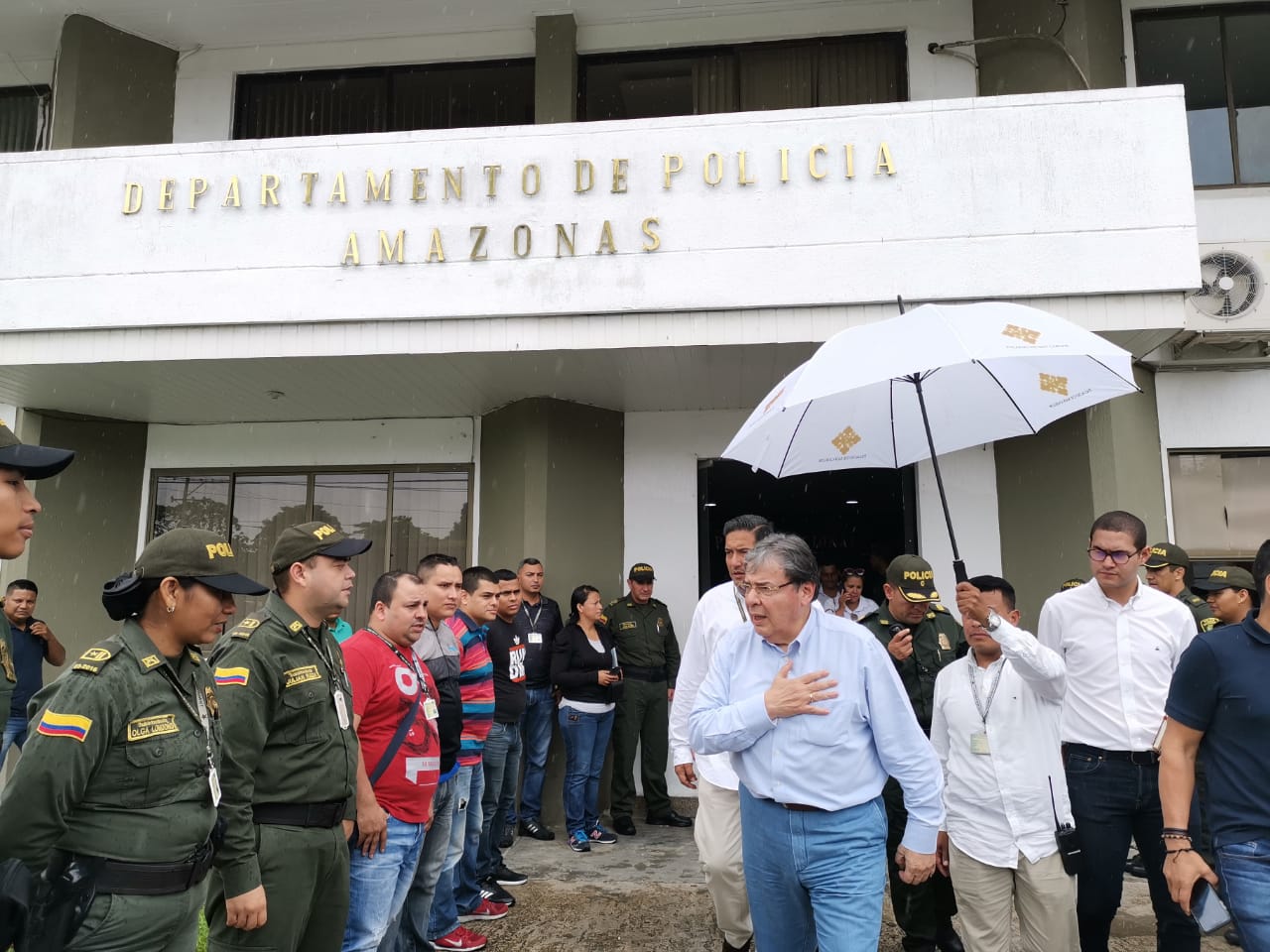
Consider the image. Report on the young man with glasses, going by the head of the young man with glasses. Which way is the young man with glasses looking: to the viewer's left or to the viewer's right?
to the viewer's left

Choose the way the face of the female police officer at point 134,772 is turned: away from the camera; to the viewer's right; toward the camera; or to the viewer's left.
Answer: to the viewer's right

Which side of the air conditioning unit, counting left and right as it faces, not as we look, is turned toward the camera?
front

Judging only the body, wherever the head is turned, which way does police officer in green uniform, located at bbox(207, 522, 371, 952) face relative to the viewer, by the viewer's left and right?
facing the viewer and to the right of the viewer

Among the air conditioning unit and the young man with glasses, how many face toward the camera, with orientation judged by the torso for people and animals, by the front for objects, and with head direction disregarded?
2

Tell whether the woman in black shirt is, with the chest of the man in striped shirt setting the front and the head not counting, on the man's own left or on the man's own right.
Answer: on the man's own left

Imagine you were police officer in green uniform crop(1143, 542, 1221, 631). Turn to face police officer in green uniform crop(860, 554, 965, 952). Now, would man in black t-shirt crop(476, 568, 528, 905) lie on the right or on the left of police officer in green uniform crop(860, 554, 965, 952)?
right

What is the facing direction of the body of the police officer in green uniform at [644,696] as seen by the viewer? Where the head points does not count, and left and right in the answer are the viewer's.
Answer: facing the viewer

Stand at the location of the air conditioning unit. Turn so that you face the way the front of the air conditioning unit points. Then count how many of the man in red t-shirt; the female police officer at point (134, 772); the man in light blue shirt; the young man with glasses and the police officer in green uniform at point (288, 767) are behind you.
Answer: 0

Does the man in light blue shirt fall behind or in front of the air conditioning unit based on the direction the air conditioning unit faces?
in front

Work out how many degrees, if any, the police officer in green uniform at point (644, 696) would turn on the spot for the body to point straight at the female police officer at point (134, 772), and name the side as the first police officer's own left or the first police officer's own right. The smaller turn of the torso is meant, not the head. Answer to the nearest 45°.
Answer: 0° — they already face them

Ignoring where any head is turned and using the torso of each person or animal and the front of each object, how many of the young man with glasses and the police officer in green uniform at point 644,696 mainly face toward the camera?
2

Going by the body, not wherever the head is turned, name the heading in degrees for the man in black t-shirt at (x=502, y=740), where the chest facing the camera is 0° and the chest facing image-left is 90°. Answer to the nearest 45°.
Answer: approximately 315°

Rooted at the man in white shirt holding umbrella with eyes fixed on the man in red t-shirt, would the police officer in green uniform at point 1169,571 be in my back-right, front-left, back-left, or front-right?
back-right

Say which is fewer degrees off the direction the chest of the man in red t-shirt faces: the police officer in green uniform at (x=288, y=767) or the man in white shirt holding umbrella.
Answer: the man in white shirt holding umbrella

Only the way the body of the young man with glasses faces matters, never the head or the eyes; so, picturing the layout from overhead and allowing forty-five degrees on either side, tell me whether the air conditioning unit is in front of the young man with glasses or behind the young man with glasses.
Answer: behind

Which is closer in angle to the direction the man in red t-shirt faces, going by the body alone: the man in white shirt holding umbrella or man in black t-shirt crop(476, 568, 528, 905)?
the man in white shirt holding umbrella

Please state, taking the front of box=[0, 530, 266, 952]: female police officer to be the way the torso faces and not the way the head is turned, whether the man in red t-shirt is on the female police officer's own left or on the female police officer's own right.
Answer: on the female police officer's own left

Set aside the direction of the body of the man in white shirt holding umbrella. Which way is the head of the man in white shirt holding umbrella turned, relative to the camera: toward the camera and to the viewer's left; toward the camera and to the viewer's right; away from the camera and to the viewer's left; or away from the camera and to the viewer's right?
toward the camera and to the viewer's left

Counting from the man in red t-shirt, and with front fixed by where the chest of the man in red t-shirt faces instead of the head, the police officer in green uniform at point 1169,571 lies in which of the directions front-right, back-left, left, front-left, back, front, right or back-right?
front-left
